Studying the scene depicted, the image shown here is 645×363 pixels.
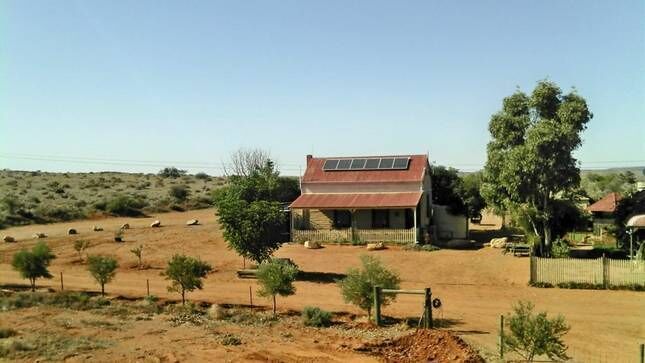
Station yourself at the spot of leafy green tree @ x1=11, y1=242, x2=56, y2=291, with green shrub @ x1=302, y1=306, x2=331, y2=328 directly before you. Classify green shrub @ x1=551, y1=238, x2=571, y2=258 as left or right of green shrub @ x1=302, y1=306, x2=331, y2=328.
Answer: left

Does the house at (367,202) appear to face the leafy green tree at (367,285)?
yes

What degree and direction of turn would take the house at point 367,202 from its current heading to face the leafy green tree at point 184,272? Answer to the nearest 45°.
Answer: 0° — it already faces it

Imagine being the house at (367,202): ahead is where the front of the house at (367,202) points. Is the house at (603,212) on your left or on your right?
on your left

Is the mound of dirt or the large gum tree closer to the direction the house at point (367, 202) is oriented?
the mound of dirt

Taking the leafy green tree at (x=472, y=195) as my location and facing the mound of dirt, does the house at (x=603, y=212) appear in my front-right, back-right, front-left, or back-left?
back-left

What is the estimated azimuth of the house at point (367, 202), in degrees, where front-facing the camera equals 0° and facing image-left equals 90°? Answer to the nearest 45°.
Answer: approximately 0°

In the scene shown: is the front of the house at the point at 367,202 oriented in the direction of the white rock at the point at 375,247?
yes
